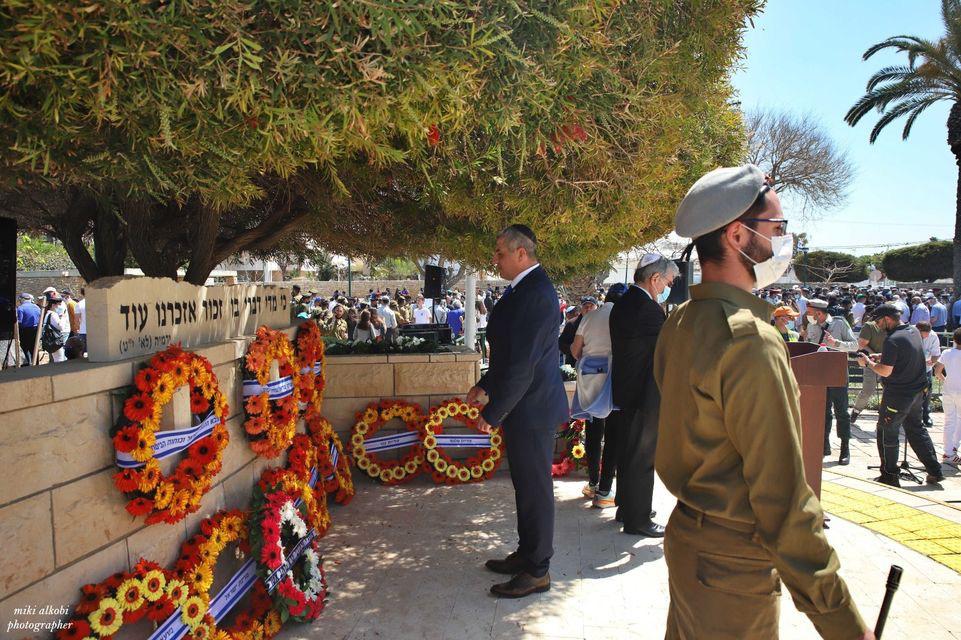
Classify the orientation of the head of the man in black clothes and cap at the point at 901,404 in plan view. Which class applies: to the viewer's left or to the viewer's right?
to the viewer's left

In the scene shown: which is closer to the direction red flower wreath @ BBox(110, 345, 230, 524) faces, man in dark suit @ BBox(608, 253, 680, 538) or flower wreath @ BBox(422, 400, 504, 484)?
the man in dark suit

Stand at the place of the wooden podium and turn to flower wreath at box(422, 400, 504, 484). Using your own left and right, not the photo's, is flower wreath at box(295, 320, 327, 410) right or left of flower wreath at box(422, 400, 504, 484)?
left

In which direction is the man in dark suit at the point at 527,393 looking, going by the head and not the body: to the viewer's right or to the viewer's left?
to the viewer's left

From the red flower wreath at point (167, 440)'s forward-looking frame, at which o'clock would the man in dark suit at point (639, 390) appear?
The man in dark suit is roughly at 10 o'clock from the red flower wreath.

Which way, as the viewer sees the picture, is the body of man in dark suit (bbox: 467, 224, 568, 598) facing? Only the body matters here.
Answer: to the viewer's left

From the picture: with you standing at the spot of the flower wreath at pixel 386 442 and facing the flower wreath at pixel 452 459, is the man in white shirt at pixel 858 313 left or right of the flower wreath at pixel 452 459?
left

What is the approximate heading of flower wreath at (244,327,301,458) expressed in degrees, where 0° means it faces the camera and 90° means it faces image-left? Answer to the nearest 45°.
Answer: approximately 315°

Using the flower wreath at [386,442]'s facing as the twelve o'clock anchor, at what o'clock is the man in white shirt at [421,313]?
The man in white shirt is roughly at 6 o'clock from the flower wreath.
